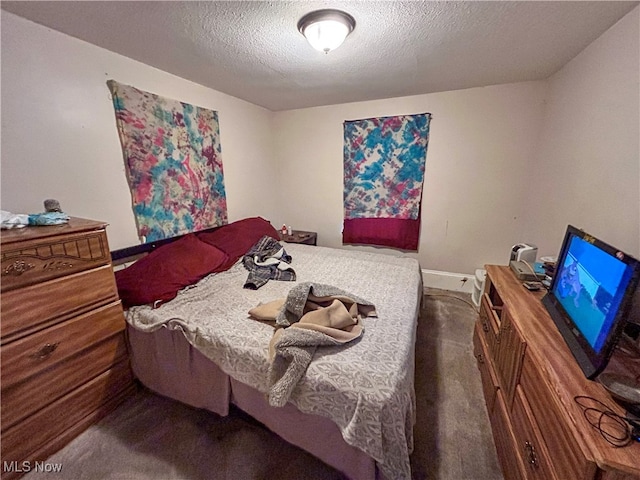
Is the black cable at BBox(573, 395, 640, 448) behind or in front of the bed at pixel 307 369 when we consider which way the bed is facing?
in front

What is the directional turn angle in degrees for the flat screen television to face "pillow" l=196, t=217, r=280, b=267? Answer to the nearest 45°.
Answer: approximately 45° to its right

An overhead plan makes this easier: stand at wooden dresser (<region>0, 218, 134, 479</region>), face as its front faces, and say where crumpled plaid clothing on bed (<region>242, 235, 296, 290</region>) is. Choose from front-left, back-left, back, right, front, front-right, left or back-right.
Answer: front-left

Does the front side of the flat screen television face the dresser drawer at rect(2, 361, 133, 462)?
yes

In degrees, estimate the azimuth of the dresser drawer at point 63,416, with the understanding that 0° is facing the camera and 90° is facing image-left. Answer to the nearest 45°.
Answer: approximately 315°

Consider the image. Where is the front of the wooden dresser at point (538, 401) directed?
to the viewer's left

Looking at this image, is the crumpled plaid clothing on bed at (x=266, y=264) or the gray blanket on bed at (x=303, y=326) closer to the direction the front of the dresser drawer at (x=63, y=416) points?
the gray blanket on bed

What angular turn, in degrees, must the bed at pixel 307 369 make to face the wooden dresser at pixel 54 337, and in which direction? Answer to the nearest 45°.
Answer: approximately 135° to its right
